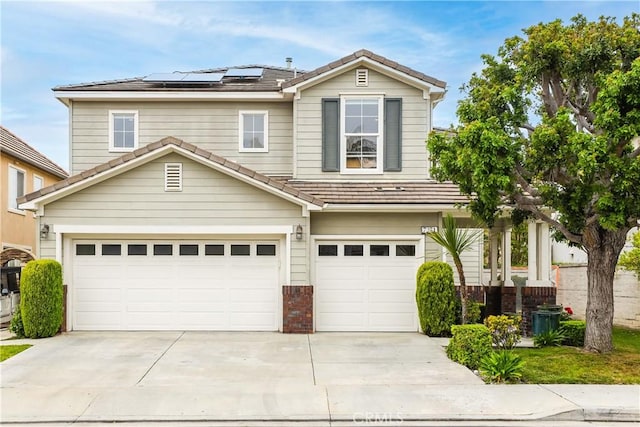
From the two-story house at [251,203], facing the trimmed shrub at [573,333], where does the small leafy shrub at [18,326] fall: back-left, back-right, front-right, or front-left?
back-right

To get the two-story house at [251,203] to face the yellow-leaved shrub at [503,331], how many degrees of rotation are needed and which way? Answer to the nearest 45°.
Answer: approximately 45° to its left

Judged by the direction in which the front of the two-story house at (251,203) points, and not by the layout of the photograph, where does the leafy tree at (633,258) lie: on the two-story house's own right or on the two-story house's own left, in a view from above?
on the two-story house's own left

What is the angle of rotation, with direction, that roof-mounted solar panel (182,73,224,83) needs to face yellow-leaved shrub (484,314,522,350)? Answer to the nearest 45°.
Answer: approximately 45° to its left

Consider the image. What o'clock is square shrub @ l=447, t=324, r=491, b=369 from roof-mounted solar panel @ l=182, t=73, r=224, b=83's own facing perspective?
The square shrub is roughly at 11 o'clock from the roof-mounted solar panel.

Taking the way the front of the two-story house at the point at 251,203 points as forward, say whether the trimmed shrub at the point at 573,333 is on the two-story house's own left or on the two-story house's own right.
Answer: on the two-story house's own left

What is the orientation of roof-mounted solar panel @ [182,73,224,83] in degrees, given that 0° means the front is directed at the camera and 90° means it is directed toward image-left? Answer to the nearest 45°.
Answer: approximately 0°
